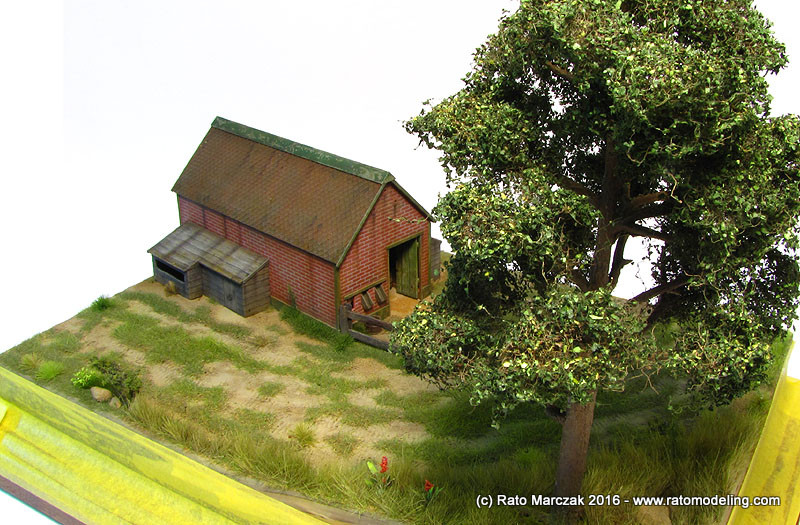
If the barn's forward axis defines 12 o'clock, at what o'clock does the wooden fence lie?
The wooden fence is roughly at 12 o'clock from the barn.

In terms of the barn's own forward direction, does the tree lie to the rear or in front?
in front

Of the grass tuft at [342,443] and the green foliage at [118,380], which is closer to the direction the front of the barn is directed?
the grass tuft

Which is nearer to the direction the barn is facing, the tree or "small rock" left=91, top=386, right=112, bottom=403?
the tree

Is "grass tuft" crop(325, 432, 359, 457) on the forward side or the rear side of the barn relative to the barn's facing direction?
on the forward side

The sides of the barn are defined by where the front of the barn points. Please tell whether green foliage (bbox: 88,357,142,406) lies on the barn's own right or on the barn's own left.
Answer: on the barn's own right

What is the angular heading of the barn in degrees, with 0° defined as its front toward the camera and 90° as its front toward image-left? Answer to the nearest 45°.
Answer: approximately 315°

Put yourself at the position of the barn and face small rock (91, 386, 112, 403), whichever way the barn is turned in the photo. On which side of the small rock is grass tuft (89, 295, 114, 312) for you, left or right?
right

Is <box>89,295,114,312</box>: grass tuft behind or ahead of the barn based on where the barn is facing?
behind

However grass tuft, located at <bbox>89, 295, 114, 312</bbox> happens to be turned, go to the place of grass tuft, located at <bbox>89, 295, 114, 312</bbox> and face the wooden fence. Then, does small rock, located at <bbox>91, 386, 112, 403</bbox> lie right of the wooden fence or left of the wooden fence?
right

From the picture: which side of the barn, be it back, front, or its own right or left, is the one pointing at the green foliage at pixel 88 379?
right

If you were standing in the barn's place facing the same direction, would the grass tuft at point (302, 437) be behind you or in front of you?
in front

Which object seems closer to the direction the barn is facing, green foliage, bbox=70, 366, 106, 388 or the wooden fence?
the wooden fence

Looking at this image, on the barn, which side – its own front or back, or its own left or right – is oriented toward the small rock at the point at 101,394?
right
